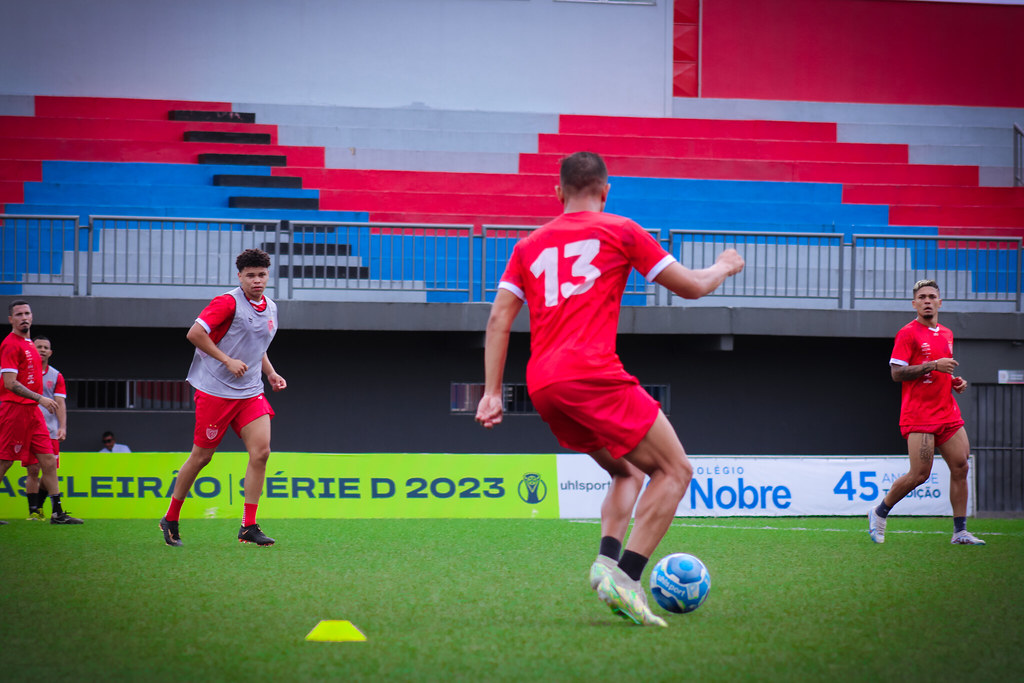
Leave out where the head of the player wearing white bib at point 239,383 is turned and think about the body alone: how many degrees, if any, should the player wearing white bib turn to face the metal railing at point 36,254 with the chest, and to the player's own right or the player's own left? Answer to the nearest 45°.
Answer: approximately 135° to the player's own left

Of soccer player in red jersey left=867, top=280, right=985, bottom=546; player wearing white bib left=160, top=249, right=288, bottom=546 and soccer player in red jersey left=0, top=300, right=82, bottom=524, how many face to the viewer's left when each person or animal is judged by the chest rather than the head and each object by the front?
0

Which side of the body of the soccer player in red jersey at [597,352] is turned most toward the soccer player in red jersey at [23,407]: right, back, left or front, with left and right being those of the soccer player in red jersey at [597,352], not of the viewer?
left

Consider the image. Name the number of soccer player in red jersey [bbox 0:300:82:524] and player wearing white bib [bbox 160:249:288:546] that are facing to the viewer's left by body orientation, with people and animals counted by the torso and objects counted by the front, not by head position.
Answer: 0

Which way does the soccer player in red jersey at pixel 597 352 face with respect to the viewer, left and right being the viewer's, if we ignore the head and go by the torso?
facing away from the viewer and to the right of the viewer

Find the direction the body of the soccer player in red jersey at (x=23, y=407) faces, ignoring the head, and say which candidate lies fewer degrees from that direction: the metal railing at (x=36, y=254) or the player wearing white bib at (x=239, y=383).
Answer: the player wearing white bib

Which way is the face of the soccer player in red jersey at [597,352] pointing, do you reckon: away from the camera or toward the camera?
away from the camera

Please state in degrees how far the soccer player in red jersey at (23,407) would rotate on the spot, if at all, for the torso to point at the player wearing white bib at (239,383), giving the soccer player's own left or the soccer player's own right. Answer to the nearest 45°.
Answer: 0° — they already face them

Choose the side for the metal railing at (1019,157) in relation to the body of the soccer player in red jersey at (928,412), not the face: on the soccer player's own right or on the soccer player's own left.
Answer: on the soccer player's own left

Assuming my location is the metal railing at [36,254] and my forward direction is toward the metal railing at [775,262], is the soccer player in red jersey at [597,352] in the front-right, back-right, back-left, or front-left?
front-right

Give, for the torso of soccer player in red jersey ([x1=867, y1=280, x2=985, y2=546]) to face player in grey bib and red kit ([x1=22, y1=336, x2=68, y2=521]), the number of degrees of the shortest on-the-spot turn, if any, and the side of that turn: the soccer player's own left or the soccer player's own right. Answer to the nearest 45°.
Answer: approximately 135° to the soccer player's own right

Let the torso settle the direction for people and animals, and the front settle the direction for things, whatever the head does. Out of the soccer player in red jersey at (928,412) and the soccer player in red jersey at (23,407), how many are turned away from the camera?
0

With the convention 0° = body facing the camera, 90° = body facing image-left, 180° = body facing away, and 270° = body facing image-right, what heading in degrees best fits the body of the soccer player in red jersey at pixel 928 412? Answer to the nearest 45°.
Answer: approximately 315°
